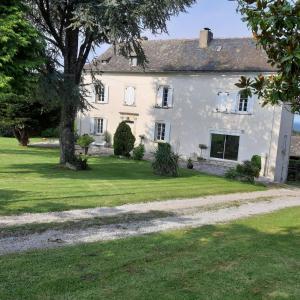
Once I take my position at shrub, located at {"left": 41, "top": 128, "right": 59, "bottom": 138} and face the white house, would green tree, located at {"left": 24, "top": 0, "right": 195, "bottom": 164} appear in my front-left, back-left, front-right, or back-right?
front-right

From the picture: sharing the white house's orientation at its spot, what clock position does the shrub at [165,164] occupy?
The shrub is roughly at 11 o'clock from the white house.

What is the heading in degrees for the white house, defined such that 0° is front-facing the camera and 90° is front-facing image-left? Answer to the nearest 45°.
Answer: approximately 45°

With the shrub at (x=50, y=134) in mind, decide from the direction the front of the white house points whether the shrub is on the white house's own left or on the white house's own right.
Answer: on the white house's own right

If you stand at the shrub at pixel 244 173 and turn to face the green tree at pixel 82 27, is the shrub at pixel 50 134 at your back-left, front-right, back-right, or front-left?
front-right

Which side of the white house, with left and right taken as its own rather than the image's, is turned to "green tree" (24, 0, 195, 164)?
front

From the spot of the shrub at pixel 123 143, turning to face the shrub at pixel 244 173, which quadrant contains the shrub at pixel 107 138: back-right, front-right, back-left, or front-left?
back-left

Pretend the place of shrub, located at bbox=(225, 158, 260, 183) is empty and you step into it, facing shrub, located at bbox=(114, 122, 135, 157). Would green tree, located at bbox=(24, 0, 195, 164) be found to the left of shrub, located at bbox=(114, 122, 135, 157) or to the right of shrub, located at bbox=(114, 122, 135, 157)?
left

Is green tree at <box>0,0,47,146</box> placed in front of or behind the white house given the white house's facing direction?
in front
